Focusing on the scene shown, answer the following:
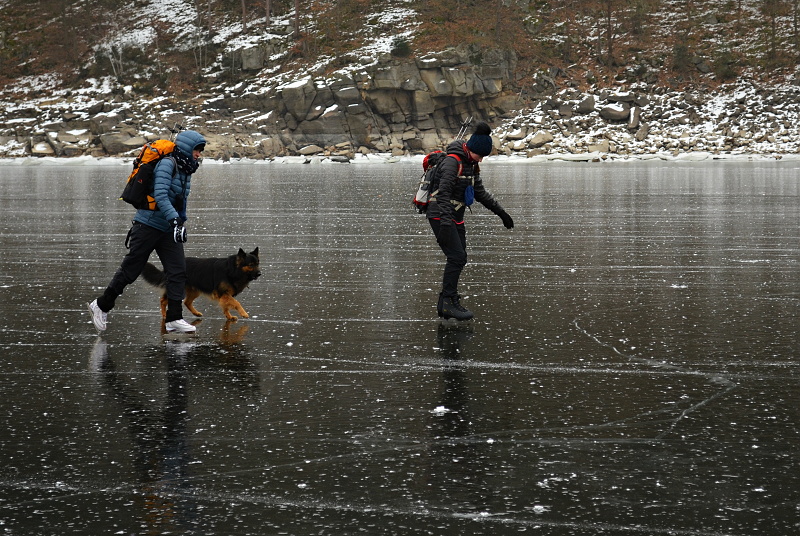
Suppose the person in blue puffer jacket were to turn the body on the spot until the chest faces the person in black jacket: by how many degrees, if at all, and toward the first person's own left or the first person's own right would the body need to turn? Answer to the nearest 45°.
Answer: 0° — they already face them

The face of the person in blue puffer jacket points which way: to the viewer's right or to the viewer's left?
to the viewer's right

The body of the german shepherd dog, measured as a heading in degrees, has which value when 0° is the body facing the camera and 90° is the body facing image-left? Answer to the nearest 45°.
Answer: approximately 270°

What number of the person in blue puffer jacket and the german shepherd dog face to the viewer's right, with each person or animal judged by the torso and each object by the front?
2

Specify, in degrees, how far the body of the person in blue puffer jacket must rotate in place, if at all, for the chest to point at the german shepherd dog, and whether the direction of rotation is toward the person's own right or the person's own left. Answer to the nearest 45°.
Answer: approximately 45° to the person's own left

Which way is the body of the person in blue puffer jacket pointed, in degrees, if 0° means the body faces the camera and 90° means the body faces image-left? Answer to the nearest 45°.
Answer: approximately 270°
